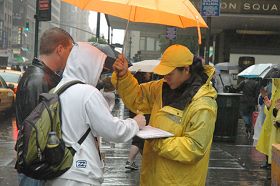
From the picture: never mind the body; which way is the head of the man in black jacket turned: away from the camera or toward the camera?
away from the camera

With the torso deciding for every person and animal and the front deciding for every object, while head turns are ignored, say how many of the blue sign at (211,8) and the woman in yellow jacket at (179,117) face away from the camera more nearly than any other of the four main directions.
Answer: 0

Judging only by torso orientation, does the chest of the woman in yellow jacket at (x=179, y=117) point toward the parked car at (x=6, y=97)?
no

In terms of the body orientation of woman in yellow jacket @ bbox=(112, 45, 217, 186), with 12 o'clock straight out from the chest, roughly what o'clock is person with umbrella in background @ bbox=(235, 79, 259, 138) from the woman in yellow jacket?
The person with umbrella in background is roughly at 5 o'clock from the woman in yellow jacket.

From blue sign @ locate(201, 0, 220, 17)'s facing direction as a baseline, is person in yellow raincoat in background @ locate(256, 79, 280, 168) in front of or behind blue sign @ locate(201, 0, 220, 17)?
in front

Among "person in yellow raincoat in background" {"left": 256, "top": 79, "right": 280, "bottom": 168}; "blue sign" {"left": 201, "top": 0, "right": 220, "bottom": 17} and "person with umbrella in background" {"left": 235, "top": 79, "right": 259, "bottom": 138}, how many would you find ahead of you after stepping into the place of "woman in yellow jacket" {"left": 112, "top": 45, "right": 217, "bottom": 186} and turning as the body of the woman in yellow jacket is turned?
0

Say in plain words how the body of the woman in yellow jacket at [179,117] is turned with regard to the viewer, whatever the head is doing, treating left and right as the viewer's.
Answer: facing the viewer and to the left of the viewer

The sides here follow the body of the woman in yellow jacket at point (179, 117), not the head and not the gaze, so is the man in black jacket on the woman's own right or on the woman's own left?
on the woman's own right

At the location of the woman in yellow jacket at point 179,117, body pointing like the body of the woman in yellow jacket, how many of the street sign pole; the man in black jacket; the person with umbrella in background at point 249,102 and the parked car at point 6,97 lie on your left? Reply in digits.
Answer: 0

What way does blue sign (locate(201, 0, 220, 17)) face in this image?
toward the camera

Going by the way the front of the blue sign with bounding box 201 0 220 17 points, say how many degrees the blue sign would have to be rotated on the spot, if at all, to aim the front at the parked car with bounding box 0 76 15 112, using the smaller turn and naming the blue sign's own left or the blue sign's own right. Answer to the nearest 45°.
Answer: approximately 135° to the blue sign's own right

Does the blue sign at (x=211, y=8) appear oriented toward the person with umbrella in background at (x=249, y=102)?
no

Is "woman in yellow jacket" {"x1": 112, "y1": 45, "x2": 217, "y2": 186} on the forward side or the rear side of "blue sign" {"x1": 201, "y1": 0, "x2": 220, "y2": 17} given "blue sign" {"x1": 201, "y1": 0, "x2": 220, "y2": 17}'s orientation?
on the forward side

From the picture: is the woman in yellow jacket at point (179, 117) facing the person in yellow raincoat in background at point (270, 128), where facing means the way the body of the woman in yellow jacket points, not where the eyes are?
no

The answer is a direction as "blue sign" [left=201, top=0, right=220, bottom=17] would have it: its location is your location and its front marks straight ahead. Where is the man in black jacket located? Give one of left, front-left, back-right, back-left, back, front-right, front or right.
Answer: front
